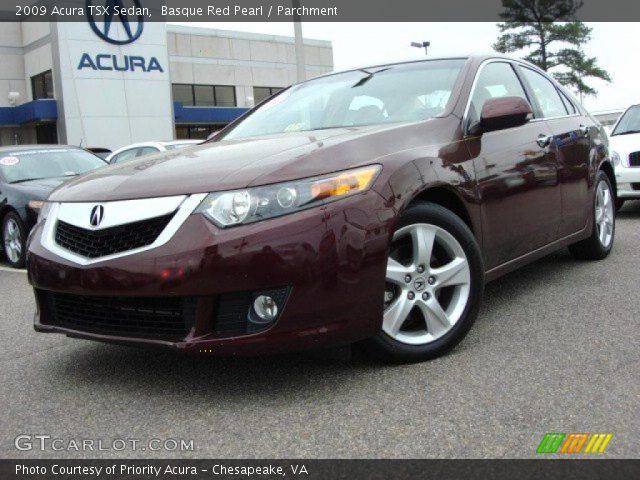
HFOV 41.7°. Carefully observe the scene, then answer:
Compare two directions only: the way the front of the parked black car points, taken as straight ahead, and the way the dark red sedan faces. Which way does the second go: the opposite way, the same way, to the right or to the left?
to the right

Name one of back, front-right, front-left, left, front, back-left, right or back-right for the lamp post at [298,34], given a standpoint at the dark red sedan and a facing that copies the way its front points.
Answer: back-right

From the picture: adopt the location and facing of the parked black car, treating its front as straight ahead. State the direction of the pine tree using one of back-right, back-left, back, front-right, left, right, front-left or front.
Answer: left

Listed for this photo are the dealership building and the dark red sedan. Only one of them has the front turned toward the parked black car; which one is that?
the dealership building

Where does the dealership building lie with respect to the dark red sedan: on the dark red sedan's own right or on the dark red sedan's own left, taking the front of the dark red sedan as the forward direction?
on the dark red sedan's own right

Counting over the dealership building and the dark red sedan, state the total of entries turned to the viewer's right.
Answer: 0

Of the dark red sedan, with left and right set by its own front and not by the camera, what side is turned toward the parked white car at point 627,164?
back

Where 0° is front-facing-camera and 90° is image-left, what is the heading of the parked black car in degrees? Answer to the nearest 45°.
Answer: approximately 315°

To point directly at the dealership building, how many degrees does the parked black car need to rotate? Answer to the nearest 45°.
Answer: approximately 135° to its left

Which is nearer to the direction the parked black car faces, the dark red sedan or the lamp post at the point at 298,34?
the dark red sedan
